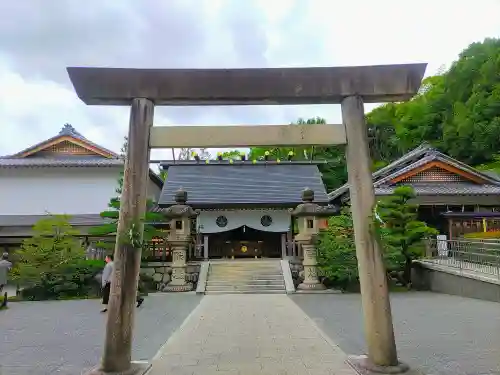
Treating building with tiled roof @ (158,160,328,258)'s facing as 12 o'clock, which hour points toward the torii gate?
The torii gate is roughly at 12 o'clock from the building with tiled roof.

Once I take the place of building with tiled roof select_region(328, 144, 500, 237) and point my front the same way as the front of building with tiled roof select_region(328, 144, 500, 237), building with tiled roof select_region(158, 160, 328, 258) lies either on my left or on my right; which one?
on my right

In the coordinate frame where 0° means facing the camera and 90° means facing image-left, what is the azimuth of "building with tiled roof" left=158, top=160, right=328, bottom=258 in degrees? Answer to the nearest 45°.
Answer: approximately 0°

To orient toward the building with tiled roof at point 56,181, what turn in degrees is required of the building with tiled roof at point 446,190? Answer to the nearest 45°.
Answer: approximately 45° to its right

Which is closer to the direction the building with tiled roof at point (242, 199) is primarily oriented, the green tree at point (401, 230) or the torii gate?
the torii gate

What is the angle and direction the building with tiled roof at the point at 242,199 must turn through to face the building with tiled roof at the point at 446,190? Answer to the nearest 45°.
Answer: approximately 90° to its left
